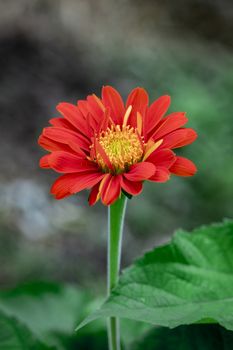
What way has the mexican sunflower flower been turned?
toward the camera
